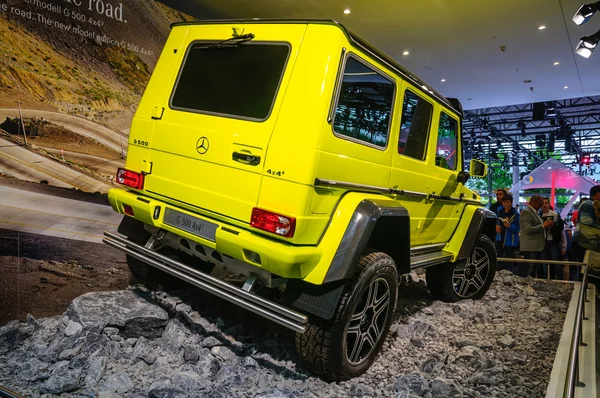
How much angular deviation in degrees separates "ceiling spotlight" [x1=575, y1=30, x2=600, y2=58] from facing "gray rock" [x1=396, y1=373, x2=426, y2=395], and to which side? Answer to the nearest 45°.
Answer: approximately 45° to its left

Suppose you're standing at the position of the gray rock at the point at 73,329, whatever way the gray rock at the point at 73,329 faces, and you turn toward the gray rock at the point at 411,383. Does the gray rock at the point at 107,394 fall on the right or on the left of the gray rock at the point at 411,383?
right

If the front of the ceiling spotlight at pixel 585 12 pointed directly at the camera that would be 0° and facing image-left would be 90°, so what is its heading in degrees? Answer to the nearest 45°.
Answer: approximately 45°

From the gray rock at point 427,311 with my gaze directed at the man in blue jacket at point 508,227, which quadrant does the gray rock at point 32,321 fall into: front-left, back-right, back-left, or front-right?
back-left

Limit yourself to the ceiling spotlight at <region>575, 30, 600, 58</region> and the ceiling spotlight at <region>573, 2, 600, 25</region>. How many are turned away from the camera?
0

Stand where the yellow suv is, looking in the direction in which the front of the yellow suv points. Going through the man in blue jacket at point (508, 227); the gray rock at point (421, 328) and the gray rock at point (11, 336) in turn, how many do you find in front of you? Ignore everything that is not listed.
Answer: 1

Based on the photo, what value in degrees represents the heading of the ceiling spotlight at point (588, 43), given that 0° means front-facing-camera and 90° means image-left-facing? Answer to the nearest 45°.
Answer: approximately 45°

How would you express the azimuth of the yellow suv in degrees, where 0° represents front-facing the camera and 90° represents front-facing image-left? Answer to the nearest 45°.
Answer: approximately 225°
